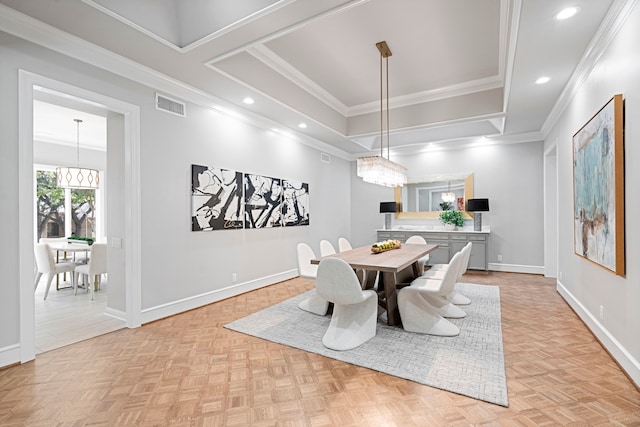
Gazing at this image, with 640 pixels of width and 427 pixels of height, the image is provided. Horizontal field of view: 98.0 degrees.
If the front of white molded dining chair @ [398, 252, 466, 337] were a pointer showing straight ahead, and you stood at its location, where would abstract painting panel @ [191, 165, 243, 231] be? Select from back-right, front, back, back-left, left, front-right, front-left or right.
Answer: front

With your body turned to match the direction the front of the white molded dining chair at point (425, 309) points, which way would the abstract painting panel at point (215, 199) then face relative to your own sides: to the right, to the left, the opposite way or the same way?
the opposite way

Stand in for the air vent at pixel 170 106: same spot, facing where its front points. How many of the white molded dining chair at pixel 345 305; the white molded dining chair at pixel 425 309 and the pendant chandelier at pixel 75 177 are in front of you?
2

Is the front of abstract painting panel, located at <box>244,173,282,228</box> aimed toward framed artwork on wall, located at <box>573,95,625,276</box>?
yes

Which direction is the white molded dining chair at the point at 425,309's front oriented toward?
to the viewer's left

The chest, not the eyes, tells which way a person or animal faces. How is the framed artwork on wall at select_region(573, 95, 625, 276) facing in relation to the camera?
to the viewer's left

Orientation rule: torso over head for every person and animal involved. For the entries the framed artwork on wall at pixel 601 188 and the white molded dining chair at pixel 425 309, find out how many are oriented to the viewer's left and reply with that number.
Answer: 2

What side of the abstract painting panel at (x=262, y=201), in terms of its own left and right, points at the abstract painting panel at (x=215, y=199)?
right

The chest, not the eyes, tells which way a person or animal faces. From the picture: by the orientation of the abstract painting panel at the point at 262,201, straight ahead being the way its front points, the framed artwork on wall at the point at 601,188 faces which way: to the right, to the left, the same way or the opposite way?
the opposite way

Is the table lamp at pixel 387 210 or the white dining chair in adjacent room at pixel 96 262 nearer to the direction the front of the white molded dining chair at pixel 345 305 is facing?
the table lamp

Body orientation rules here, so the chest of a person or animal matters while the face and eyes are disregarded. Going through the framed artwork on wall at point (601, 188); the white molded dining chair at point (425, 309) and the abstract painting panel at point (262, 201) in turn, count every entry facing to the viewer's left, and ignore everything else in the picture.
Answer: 2

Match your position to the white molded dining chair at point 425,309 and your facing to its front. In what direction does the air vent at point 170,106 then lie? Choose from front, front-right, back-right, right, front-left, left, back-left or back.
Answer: front

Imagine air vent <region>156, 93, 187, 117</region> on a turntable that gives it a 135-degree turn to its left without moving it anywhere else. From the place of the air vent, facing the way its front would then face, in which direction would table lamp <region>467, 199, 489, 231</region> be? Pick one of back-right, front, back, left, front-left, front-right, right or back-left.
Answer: right

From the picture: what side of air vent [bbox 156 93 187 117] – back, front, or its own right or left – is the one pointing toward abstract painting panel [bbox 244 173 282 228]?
left

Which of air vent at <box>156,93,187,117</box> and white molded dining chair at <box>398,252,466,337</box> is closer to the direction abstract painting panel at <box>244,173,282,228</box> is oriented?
the white molded dining chair

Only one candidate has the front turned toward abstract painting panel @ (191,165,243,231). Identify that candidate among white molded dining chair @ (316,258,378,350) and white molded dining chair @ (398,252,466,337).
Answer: white molded dining chair @ (398,252,466,337)
